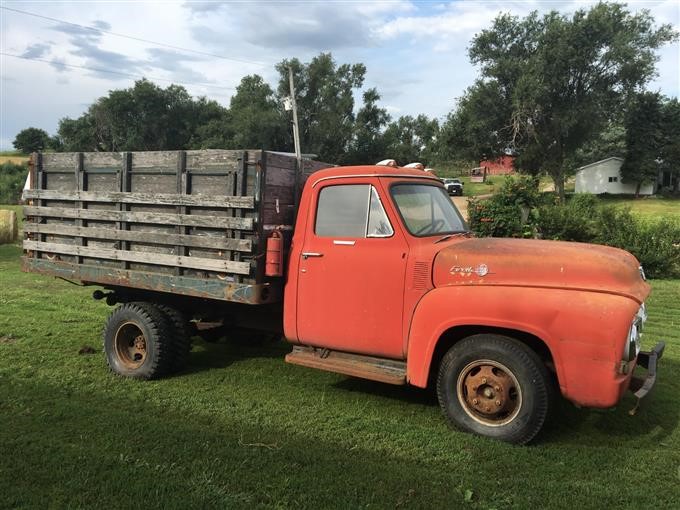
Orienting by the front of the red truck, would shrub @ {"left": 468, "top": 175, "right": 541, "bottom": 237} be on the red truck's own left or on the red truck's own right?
on the red truck's own left

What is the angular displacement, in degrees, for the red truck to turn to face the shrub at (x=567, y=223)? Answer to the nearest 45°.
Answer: approximately 90° to its left

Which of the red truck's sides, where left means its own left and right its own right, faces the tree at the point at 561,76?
left

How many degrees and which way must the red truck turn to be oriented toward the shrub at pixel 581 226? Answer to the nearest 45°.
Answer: approximately 90° to its left

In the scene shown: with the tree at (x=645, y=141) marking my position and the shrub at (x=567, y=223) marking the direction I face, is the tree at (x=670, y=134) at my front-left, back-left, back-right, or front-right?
back-left

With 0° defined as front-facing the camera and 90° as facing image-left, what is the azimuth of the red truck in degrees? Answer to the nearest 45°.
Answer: approximately 315°

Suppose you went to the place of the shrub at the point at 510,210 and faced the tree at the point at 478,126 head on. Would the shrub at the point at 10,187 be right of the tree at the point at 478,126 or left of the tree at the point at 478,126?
left

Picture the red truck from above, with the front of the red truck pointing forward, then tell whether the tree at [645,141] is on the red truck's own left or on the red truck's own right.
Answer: on the red truck's own left

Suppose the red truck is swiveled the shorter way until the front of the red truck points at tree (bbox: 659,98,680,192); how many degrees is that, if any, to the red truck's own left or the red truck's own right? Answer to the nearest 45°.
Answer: approximately 90° to the red truck's own left

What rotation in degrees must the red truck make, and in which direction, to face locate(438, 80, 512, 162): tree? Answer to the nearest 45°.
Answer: approximately 135° to its left

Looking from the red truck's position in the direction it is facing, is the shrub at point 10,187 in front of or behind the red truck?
behind
